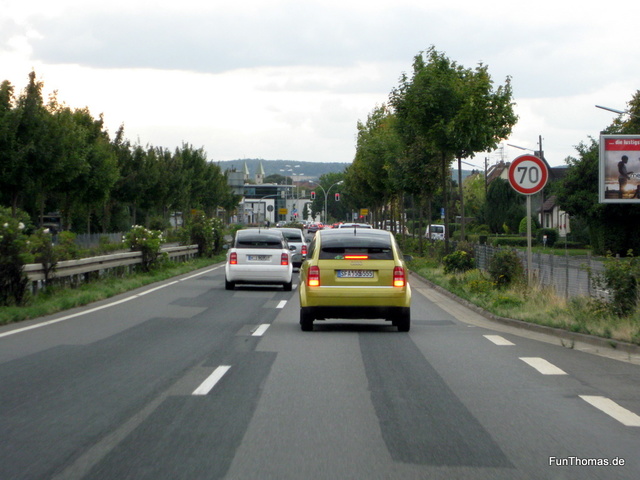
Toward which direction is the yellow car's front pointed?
away from the camera

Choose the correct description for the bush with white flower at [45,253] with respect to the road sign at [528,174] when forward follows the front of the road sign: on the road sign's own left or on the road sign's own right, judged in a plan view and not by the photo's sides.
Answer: on the road sign's own right

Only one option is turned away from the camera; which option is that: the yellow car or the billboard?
the yellow car

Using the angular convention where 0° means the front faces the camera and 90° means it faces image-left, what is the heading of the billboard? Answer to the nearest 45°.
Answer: approximately 0°

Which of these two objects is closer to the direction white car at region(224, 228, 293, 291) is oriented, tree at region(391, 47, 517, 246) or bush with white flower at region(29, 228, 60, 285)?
the tree

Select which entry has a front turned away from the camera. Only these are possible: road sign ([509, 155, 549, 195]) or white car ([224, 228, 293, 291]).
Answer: the white car

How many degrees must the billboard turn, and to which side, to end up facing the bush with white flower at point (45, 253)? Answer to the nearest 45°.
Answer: approximately 45° to its right

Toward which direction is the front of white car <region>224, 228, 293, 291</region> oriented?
away from the camera
